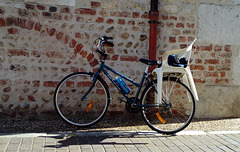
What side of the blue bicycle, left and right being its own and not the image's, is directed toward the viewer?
left
